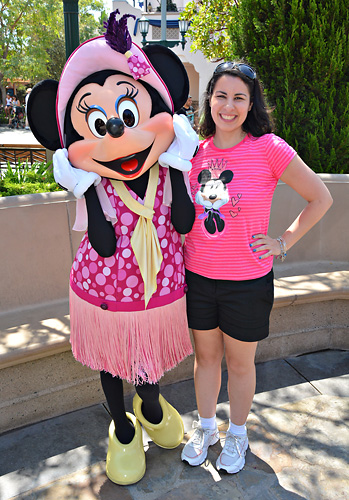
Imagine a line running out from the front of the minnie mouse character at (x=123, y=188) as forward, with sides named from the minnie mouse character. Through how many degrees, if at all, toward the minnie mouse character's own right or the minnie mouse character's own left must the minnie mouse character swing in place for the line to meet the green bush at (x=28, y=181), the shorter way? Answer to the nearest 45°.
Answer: approximately 180°

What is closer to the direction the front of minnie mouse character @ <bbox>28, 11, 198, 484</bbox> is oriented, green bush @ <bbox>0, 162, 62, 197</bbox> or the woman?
the woman

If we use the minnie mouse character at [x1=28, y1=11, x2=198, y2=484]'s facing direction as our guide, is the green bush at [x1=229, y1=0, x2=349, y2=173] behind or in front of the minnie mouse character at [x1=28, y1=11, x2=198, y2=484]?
behind

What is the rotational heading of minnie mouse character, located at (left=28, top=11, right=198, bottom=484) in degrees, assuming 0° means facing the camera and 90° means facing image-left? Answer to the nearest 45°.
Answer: approximately 0°

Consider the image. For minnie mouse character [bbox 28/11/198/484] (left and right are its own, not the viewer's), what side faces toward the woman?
left

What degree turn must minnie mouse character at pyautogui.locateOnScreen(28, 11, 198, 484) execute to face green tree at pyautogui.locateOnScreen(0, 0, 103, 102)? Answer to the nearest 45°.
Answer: approximately 180°

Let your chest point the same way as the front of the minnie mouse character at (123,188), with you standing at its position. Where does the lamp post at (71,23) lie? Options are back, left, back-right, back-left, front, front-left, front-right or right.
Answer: back
